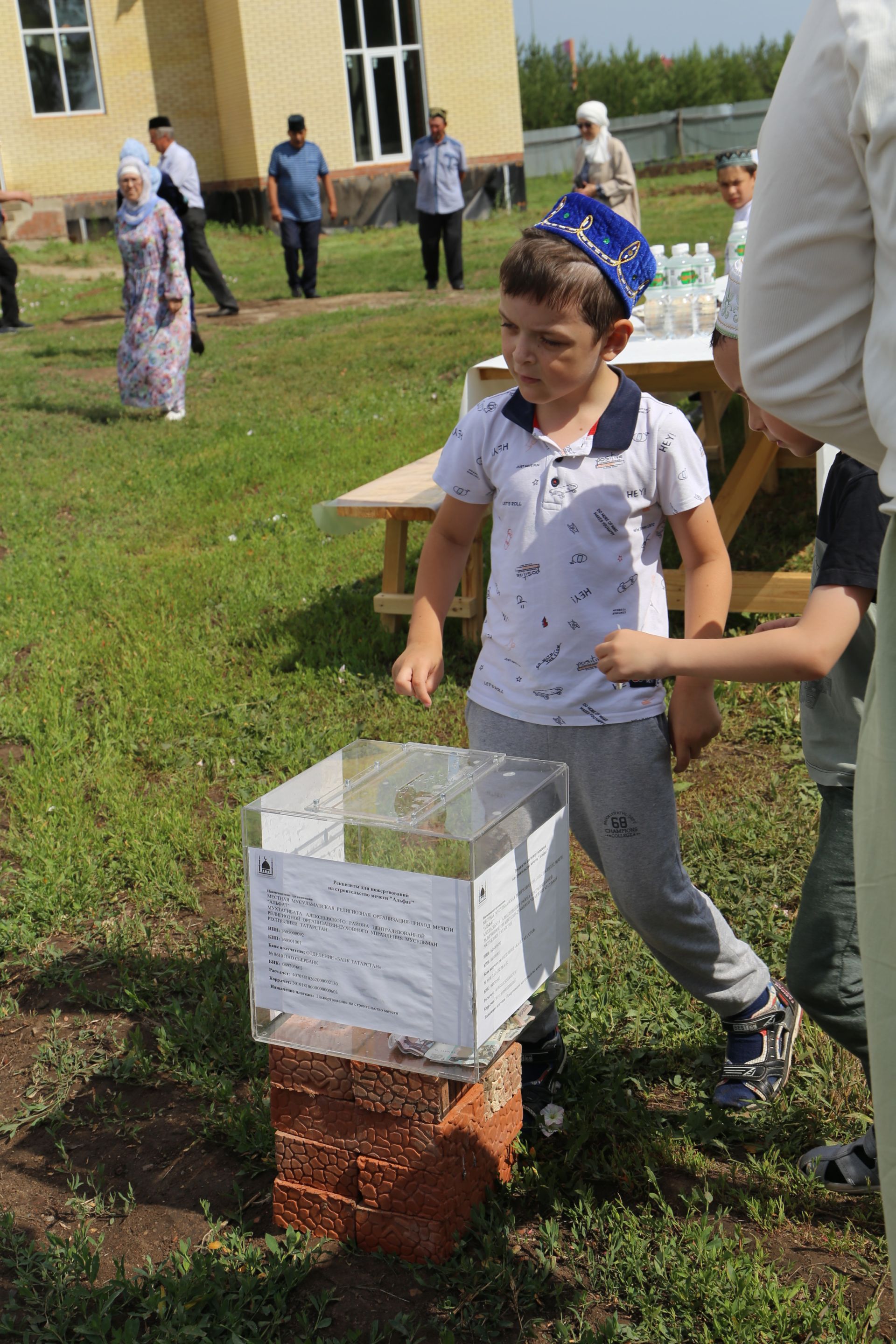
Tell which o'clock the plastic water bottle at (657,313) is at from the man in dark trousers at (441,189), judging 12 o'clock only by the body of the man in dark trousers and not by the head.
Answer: The plastic water bottle is roughly at 12 o'clock from the man in dark trousers.

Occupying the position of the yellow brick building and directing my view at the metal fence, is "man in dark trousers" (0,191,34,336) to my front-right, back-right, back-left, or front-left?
back-right

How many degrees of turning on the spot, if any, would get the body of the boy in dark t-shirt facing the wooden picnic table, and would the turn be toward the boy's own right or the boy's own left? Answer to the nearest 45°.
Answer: approximately 90° to the boy's own right

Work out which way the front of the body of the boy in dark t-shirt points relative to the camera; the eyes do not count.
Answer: to the viewer's left

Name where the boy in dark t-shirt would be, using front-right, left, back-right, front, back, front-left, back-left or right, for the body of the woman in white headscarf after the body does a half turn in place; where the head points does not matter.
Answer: back-right

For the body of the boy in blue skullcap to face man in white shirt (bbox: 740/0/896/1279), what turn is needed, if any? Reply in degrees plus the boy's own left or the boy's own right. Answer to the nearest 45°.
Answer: approximately 45° to the boy's own left

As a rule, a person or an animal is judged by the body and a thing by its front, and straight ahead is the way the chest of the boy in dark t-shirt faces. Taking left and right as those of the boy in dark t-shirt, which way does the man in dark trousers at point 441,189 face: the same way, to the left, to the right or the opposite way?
to the left
